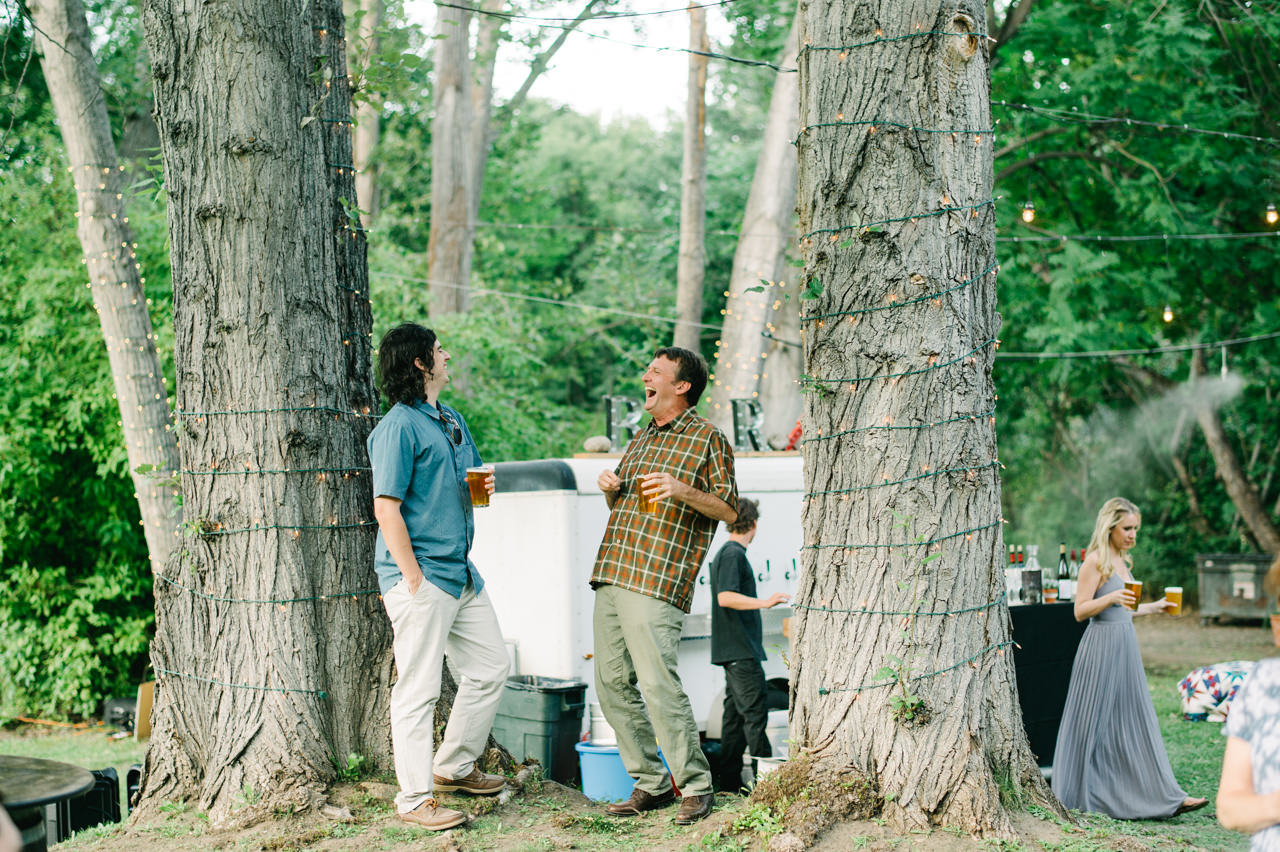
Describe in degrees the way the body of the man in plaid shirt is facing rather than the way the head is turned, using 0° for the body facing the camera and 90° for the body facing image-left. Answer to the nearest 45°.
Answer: approximately 45°

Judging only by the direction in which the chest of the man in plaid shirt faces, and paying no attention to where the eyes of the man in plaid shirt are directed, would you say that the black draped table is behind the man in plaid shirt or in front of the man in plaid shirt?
behind

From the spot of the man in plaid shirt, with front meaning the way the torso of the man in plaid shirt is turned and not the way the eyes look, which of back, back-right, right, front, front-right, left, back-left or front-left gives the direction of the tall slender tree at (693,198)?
back-right

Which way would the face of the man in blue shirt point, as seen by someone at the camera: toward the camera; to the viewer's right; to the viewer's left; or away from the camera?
to the viewer's right

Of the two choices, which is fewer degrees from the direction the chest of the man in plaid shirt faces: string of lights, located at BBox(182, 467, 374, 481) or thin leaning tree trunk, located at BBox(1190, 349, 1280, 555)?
the string of lights

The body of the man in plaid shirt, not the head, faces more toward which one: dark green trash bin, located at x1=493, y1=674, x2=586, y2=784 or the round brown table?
the round brown table

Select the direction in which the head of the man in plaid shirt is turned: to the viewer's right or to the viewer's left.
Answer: to the viewer's left
